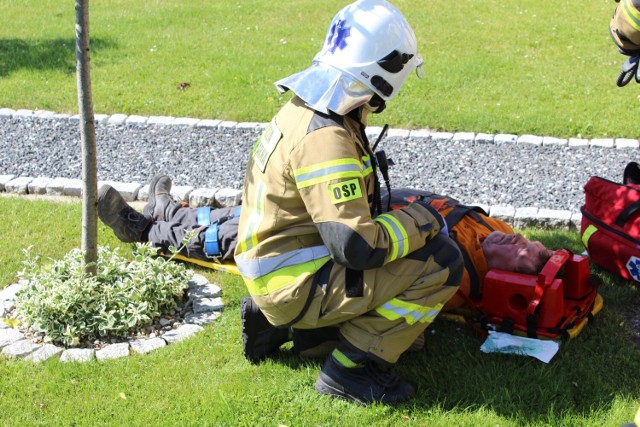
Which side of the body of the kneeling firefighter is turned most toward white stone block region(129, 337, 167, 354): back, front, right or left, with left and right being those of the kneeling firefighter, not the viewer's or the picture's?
back

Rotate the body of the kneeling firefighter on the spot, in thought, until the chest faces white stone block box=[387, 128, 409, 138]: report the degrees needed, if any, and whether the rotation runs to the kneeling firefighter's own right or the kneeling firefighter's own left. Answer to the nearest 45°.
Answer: approximately 90° to the kneeling firefighter's own left

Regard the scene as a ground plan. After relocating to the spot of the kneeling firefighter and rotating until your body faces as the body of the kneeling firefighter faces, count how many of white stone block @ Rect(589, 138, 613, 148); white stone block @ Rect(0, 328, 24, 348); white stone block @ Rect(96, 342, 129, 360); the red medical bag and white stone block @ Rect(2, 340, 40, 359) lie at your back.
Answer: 3

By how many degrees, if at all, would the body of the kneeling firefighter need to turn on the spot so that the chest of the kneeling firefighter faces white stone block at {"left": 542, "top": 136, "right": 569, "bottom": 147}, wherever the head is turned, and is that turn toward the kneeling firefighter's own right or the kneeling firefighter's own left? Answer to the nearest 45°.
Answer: approximately 45° to the kneeling firefighter's own left

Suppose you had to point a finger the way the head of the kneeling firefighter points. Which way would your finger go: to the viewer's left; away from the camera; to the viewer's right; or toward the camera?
to the viewer's right

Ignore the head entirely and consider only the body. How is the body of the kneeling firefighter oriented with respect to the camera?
to the viewer's right

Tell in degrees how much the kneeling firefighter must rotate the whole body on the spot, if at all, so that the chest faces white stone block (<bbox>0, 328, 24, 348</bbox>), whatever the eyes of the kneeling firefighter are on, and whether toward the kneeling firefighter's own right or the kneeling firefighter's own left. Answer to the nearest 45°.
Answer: approximately 180°

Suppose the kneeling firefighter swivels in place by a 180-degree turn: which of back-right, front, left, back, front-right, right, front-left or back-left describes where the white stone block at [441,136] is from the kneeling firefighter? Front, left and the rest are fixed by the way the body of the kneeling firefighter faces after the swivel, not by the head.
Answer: right

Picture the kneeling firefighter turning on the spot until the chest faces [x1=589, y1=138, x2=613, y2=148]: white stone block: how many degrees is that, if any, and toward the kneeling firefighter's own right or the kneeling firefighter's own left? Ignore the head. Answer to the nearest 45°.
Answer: approximately 45° to the kneeling firefighter's own left

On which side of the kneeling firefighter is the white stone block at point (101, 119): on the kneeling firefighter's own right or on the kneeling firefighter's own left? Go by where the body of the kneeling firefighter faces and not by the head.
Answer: on the kneeling firefighter's own left

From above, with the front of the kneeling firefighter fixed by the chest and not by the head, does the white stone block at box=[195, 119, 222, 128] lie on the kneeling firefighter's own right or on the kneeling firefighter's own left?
on the kneeling firefighter's own left

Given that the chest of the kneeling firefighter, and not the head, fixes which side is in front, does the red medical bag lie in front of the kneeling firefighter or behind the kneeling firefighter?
in front

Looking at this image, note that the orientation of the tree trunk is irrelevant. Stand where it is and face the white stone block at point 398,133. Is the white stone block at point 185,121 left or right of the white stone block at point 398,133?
left

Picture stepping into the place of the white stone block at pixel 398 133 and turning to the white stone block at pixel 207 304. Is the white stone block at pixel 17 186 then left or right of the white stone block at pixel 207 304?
right

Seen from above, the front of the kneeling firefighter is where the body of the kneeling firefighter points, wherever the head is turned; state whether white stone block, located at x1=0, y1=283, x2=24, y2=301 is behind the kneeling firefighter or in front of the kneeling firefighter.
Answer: behind
